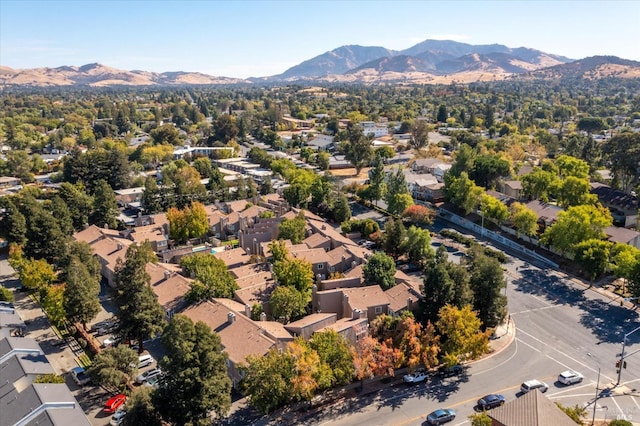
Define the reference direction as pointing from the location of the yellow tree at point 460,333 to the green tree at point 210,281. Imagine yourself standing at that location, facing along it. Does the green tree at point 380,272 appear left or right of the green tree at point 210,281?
right

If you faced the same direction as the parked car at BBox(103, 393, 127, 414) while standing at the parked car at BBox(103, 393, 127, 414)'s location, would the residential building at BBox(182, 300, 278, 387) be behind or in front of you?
in front

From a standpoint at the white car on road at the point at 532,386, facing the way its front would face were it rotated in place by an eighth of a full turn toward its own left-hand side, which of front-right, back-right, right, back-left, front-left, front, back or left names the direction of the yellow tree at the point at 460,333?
back-left

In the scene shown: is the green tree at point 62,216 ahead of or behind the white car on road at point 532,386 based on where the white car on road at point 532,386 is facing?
behind

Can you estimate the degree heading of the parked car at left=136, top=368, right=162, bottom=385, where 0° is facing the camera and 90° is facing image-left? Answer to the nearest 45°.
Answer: approximately 45°

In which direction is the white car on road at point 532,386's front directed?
to the viewer's right

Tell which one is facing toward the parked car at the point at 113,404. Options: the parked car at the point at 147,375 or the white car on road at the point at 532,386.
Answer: the parked car at the point at 147,375

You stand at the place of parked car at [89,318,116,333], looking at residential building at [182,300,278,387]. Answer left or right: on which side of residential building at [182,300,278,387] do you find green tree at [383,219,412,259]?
left

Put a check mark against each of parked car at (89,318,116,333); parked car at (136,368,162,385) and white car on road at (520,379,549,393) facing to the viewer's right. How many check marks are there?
1

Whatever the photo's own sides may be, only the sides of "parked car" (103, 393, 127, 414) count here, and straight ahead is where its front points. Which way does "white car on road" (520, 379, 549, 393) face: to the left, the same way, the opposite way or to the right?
to the right

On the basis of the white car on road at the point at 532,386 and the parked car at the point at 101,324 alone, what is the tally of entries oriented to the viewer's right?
1
